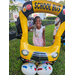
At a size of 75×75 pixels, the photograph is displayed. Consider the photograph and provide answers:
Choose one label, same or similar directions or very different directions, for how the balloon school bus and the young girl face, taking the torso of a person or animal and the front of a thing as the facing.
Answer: same or similar directions

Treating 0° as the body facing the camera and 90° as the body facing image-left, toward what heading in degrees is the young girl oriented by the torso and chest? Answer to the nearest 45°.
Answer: approximately 0°

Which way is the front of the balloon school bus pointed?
toward the camera

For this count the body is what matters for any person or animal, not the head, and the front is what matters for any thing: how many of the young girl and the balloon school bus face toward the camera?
2
